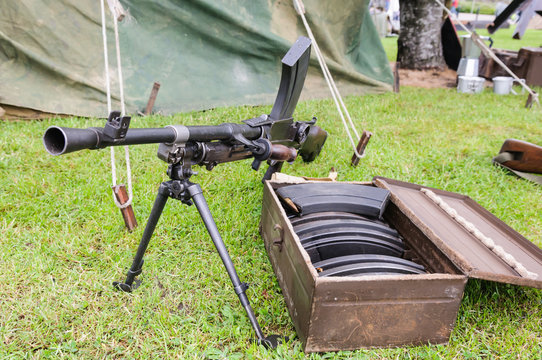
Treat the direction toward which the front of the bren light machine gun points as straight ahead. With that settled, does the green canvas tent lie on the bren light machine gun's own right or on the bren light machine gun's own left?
on the bren light machine gun's own right

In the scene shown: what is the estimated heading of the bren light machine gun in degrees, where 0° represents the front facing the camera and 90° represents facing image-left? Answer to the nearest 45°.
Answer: approximately 45°

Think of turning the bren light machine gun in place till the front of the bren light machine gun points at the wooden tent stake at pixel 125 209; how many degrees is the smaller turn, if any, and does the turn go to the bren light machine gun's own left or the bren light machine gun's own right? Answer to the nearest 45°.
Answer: approximately 90° to the bren light machine gun's own right

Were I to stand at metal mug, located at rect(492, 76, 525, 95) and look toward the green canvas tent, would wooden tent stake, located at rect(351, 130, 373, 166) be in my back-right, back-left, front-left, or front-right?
front-left

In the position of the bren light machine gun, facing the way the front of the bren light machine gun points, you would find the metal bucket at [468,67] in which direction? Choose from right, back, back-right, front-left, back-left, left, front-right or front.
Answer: back

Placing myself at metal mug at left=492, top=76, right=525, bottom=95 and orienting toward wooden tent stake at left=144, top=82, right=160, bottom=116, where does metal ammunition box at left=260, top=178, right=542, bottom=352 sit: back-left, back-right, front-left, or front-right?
front-left

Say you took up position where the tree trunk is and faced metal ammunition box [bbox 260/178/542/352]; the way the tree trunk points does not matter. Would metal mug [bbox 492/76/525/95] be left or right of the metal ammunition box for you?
left

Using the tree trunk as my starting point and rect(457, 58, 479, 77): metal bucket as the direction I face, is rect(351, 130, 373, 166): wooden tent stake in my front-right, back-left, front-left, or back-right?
front-right

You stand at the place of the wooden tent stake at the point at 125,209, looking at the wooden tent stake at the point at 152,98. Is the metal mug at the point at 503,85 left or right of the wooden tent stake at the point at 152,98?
right

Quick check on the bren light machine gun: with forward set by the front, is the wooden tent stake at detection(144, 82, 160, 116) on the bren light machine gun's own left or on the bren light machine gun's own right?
on the bren light machine gun's own right
